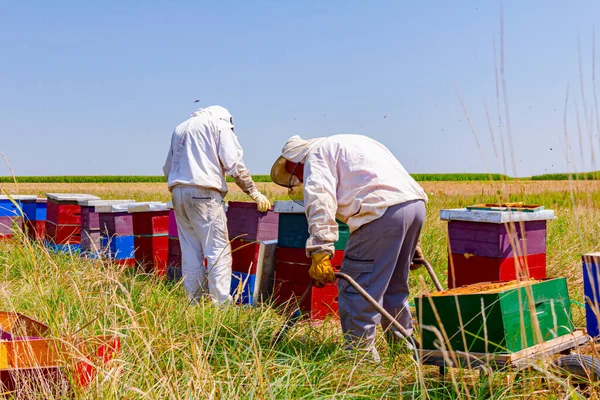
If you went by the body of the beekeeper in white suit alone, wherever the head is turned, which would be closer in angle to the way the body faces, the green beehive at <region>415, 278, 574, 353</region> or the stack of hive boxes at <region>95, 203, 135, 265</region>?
the stack of hive boxes

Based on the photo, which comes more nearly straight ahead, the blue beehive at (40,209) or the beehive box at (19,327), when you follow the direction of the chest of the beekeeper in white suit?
the blue beehive

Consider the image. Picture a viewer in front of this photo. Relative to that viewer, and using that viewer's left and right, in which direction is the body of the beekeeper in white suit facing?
facing away from the viewer and to the right of the viewer

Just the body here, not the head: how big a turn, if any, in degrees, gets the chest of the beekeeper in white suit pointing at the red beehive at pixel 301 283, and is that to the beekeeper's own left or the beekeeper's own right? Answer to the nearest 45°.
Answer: approximately 90° to the beekeeper's own right

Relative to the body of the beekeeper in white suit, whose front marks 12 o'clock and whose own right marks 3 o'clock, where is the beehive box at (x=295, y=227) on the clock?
The beehive box is roughly at 3 o'clock from the beekeeper in white suit.

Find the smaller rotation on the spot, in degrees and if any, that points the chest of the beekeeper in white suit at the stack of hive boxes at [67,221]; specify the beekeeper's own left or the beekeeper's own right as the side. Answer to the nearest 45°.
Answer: approximately 90° to the beekeeper's own left

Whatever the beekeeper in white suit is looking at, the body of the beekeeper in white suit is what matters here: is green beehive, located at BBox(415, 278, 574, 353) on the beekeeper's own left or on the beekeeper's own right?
on the beekeeper's own right

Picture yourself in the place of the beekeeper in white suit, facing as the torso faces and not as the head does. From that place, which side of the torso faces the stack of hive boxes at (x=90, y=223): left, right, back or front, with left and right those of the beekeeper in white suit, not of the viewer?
left

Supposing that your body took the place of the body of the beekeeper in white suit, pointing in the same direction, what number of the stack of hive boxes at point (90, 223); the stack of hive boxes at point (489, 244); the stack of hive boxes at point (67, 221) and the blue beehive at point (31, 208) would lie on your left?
3

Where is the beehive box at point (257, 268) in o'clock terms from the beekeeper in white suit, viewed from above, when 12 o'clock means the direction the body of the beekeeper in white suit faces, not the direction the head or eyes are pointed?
The beehive box is roughly at 4 o'clock from the beekeeper in white suit.

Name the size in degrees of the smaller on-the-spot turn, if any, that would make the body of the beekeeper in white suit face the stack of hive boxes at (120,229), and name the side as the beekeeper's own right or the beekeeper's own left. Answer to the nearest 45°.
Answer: approximately 90° to the beekeeper's own left
